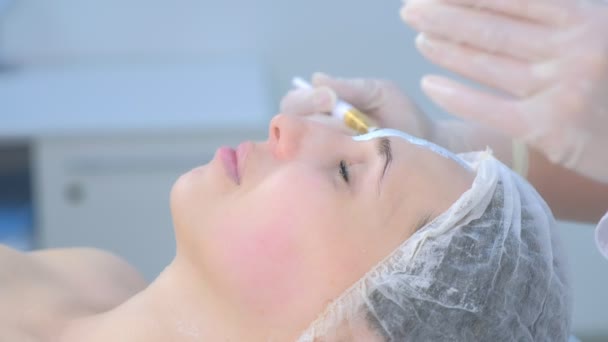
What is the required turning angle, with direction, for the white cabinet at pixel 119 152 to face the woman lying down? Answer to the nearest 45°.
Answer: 0° — it already faces them

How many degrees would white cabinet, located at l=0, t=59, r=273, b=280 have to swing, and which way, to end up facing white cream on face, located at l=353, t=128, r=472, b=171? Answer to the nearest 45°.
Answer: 0° — it already faces it

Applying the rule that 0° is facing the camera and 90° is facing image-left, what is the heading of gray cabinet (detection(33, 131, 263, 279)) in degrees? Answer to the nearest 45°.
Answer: approximately 0°

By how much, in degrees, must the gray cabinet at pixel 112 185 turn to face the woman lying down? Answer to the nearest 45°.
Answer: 0° — it already faces them
